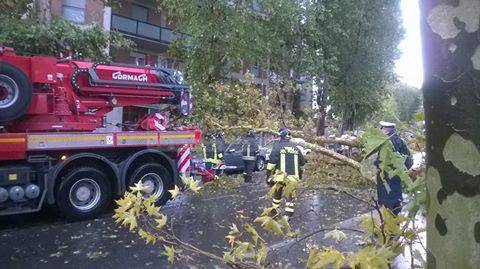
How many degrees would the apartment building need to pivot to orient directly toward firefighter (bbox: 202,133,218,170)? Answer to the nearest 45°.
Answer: approximately 45° to its right

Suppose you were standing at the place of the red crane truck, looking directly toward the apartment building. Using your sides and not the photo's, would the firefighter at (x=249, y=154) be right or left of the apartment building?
right

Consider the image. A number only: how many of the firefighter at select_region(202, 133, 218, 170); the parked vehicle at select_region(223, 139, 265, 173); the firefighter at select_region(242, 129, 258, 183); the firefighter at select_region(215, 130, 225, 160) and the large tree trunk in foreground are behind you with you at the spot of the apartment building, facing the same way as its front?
0

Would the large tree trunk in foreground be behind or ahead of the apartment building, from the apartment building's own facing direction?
ahead

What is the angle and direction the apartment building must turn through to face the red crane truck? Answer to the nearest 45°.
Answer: approximately 45° to its right

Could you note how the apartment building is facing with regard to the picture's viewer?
facing the viewer and to the right of the viewer

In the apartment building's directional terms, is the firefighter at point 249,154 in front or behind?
in front

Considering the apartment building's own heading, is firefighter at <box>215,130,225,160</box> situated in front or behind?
in front

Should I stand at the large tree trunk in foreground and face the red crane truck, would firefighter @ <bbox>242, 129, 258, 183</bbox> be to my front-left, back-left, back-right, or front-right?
front-right

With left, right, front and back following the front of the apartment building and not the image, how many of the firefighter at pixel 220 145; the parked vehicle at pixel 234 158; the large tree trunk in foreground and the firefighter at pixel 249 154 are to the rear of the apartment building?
0

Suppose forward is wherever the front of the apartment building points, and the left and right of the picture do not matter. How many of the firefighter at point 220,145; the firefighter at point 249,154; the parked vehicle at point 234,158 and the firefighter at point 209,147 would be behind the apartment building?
0
